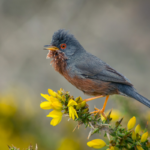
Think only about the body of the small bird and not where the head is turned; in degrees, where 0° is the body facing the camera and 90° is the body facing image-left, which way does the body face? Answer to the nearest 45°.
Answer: approximately 90°
